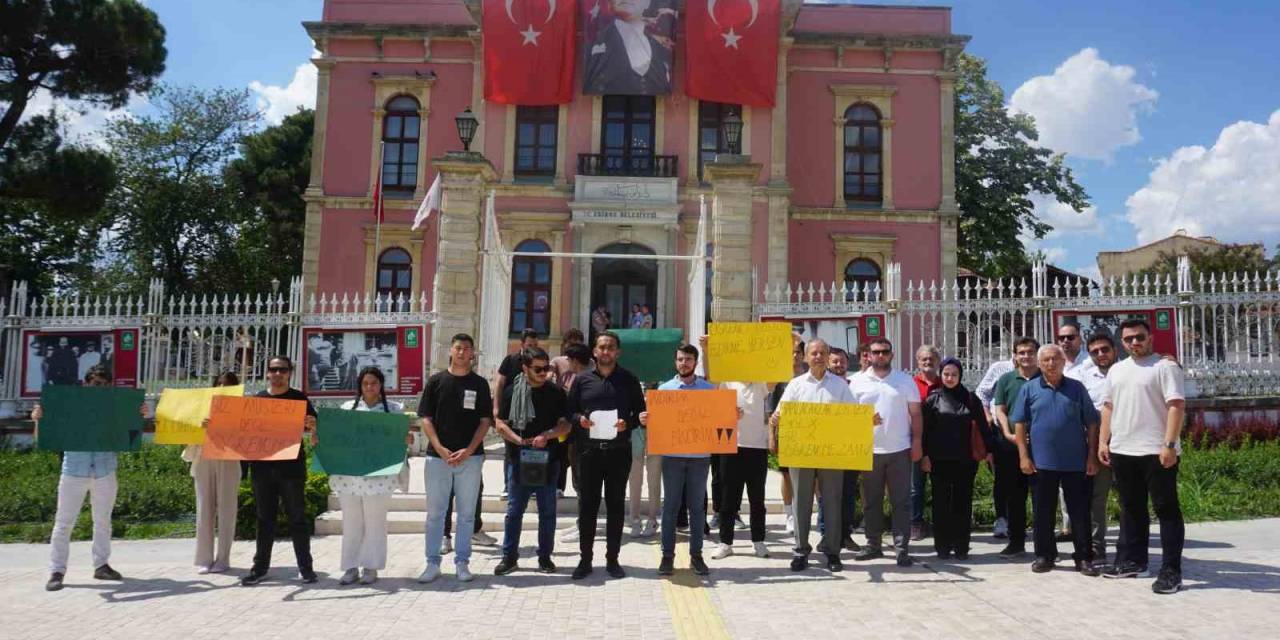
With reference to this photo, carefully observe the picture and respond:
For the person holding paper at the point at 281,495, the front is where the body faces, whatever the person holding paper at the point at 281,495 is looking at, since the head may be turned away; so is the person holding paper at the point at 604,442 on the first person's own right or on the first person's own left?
on the first person's own left

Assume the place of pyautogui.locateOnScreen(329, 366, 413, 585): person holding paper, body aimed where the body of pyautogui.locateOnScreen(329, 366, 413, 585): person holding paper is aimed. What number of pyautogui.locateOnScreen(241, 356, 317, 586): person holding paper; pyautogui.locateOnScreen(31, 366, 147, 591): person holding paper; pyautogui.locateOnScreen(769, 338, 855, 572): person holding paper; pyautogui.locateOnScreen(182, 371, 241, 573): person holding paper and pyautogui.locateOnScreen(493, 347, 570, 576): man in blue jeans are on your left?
2

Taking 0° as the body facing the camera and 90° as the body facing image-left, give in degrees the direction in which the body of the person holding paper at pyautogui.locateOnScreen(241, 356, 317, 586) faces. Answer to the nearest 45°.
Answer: approximately 0°

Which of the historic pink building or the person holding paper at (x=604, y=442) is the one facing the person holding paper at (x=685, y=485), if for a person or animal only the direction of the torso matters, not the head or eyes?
the historic pink building

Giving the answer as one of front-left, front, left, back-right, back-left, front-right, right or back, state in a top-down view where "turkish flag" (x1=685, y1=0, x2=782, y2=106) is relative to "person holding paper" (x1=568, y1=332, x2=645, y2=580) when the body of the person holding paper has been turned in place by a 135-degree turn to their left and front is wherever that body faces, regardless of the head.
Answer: front-left

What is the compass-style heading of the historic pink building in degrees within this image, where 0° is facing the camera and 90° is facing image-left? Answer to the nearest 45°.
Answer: approximately 0°
